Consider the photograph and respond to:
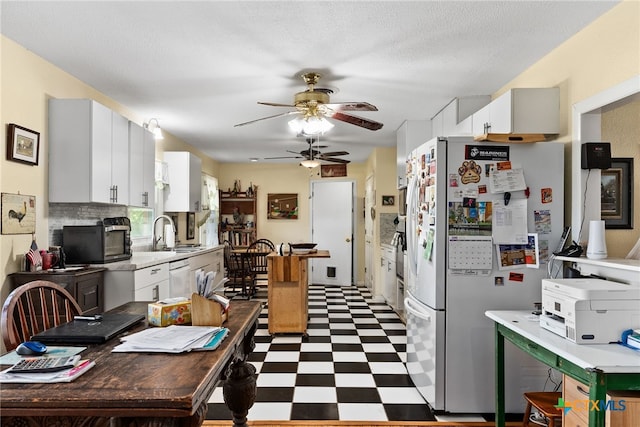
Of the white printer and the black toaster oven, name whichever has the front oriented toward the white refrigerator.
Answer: the black toaster oven

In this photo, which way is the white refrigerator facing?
to the viewer's left

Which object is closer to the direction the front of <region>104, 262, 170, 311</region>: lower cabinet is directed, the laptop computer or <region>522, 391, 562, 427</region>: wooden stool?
the wooden stool

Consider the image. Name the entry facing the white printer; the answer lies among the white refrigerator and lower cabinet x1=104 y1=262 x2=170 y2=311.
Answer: the lower cabinet

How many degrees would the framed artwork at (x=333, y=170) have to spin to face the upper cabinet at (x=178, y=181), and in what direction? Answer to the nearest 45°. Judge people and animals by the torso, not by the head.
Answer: approximately 45° to its right

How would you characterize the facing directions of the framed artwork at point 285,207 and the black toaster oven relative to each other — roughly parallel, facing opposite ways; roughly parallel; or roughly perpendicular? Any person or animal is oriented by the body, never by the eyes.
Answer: roughly perpendicular

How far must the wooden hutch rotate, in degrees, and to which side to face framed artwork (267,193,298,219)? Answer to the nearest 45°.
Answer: approximately 90° to its left

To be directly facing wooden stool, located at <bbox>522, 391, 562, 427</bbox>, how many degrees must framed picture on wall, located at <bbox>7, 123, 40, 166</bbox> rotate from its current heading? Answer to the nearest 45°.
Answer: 0° — it already faces it

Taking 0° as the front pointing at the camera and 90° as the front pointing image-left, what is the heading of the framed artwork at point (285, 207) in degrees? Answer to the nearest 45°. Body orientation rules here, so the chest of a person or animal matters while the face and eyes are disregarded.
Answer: approximately 0°

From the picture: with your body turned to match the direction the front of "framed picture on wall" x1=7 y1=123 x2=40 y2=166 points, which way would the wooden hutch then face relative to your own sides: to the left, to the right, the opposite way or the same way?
to the right

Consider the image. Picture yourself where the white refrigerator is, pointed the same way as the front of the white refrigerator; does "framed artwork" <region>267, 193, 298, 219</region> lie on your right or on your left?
on your right
